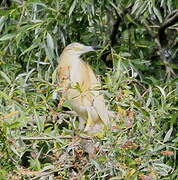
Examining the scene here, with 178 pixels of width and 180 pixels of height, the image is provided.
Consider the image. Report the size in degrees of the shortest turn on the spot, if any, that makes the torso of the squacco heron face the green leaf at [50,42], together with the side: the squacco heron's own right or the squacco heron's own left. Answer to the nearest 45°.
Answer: approximately 90° to the squacco heron's own right

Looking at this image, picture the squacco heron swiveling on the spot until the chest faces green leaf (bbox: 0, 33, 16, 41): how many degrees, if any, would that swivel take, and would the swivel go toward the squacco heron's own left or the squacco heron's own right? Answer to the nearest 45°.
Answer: approximately 90° to the squacco heron's own right

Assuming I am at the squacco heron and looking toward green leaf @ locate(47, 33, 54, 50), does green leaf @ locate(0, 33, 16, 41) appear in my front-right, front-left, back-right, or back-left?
front-left
